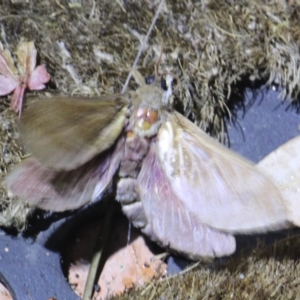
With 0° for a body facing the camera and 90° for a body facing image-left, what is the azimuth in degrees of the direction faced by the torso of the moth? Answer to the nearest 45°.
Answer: approximately 180°
